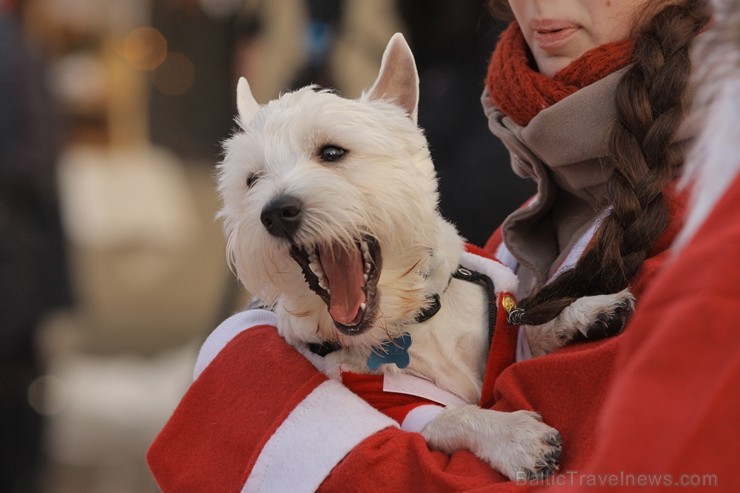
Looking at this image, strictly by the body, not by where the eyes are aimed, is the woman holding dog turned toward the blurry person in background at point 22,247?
no

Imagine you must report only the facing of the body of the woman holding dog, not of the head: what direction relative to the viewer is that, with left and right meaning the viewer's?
facing the viewer and to the left of the viewer

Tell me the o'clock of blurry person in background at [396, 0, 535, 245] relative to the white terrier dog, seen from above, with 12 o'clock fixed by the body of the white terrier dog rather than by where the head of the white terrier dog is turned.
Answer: The blurry person in background is roughly at 5 o'clock from the white terrier dog.

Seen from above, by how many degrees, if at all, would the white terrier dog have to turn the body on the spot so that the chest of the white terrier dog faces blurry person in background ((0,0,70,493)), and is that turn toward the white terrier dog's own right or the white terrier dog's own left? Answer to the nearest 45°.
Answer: approximately 90° to the white terrier dog's own right

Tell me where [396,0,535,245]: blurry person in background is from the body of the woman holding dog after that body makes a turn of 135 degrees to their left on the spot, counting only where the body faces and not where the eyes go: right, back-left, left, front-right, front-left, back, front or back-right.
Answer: left

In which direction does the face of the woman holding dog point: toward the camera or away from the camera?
toward the camera

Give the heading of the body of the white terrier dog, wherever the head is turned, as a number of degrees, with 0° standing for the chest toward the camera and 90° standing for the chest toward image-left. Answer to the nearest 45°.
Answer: approximately 45°
